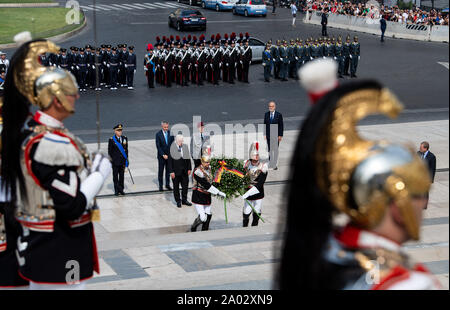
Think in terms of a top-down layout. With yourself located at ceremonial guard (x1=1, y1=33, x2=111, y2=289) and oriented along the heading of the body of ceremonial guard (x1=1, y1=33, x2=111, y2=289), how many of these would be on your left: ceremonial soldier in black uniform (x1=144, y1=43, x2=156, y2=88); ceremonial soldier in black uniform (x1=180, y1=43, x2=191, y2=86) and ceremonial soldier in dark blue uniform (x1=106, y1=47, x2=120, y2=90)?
3

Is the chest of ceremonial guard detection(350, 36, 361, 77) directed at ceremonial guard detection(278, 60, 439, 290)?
yes

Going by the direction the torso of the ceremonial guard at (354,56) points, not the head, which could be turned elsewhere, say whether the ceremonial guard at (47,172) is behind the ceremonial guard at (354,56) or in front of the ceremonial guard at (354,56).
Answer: in front

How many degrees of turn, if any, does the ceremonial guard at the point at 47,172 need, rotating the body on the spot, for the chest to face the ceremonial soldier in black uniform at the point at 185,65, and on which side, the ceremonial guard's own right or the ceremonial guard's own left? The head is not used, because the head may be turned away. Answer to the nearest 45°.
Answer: approximately 90° to the ceremonial guard's own left

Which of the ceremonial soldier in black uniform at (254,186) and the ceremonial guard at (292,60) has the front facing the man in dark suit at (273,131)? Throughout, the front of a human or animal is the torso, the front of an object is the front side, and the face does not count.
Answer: the ceremonial guard

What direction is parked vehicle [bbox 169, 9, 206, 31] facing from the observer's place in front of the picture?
facing away from the viewer and to the left of the viewer

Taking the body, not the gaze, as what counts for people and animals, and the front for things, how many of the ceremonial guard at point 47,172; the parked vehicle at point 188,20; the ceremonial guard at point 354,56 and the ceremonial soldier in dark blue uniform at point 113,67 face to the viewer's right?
1

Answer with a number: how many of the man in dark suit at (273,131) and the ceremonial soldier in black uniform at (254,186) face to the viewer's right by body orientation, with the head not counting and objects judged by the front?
0

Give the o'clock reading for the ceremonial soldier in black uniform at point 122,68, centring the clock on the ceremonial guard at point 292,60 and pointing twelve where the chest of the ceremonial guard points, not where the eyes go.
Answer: The ceremonial soldier in black uniform is roughly at 2 o'clock from the ceremonial guard.

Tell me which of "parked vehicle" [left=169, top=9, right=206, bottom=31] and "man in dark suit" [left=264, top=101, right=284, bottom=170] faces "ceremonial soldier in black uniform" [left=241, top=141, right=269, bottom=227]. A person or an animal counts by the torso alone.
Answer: the man in dark suit
